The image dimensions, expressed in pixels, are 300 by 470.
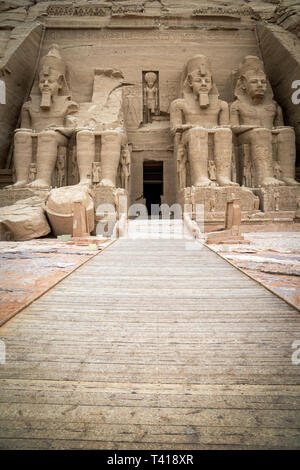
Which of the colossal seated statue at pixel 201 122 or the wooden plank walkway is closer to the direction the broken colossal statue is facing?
the wooden plank walkway

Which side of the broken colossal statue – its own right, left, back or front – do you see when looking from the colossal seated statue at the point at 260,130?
left

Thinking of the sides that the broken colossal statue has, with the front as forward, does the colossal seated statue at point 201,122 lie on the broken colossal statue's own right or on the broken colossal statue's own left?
on the broken colossal statue's own left

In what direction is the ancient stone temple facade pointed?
toward the camera

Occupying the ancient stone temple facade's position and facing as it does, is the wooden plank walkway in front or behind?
in front

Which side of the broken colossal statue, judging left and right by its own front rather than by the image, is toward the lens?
front

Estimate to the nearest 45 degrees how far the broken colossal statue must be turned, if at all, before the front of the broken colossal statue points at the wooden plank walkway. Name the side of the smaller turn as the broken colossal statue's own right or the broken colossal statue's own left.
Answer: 0° — it already faces it
